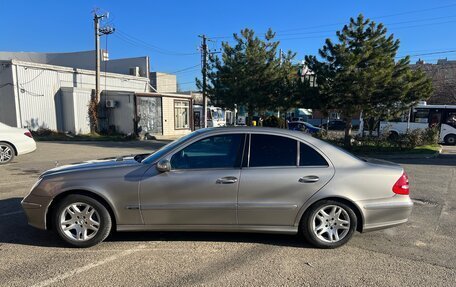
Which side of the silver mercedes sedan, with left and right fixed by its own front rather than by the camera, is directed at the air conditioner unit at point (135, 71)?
right

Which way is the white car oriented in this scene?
to the viewer's left

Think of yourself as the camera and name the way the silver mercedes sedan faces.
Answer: facing to the left of the viewer

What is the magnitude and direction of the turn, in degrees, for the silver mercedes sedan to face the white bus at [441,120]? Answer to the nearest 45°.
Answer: approximately 135° to its right

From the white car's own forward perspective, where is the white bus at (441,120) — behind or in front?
behind

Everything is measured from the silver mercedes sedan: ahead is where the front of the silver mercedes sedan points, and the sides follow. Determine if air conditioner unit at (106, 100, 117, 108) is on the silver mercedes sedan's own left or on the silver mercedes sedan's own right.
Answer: on the silver mercedes sedan's own right

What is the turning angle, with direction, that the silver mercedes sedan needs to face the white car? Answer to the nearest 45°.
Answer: approximately 45° to its right
